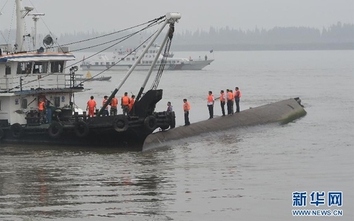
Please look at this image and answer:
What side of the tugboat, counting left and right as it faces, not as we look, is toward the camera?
right

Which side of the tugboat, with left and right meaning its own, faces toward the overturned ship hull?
front
